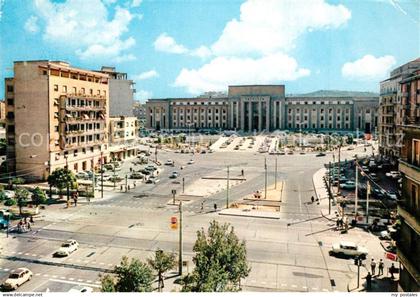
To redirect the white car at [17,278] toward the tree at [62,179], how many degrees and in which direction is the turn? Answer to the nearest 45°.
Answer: approximately 135° to its right

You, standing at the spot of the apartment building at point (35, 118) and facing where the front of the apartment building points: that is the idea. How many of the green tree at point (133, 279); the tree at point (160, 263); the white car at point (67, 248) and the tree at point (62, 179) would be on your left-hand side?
0

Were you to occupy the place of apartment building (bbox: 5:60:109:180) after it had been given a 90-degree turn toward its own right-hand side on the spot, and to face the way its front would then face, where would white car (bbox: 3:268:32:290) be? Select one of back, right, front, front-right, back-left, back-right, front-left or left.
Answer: front-left

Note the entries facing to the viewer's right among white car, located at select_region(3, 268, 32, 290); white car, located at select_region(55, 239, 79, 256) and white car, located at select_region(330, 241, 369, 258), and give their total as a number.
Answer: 1

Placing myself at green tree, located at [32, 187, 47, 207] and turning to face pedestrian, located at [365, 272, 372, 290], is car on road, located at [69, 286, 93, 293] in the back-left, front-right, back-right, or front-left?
front-right

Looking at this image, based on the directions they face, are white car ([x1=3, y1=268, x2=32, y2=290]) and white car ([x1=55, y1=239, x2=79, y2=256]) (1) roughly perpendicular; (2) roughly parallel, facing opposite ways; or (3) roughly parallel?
roughly parallel

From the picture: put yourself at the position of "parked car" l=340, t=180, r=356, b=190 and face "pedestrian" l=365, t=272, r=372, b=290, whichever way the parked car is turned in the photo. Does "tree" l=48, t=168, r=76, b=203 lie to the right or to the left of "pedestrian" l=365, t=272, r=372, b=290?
right

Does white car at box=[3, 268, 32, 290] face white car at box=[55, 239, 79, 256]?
no

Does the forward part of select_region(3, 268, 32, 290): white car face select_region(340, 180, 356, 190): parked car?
no

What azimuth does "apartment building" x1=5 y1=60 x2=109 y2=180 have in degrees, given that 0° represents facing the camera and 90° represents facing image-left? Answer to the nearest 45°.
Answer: approximately 315°

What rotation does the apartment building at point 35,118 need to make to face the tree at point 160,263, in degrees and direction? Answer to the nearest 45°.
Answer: approximately 45° to its right

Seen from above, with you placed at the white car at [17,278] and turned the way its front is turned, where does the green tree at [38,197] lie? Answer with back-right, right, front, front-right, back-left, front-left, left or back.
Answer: back-right

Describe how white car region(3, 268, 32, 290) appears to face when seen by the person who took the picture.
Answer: facing the viewer and to the left of the viewer
